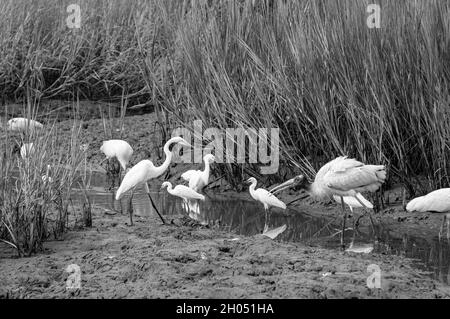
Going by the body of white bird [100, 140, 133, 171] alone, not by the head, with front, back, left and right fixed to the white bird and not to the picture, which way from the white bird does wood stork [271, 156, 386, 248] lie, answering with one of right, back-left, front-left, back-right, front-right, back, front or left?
front-right

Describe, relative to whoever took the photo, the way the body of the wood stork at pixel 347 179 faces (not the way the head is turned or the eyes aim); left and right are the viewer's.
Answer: facing to the left of the viewer
